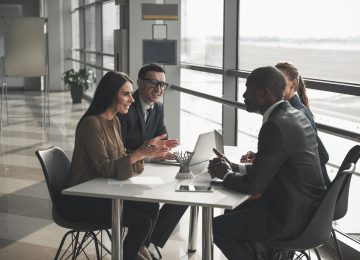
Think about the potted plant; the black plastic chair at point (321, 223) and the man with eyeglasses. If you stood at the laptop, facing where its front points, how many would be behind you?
1

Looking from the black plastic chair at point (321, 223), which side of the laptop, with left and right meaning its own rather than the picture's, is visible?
back

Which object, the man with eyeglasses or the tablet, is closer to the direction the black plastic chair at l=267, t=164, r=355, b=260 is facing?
the tablet

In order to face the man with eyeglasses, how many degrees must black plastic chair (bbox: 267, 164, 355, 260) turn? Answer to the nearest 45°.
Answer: approximately 45° to its right

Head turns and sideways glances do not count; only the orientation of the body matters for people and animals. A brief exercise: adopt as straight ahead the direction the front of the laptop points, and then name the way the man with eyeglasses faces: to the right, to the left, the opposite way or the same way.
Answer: the opposite way

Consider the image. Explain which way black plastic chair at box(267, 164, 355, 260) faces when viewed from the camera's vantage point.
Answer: facing to the left of the viewer

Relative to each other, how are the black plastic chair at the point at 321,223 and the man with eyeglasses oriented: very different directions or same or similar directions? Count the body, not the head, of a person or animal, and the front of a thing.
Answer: very different directions

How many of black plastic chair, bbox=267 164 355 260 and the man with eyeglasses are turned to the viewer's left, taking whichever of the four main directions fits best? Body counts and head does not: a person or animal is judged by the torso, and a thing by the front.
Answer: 1

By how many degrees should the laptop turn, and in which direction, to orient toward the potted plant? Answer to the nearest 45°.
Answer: approximately 45° to its right
